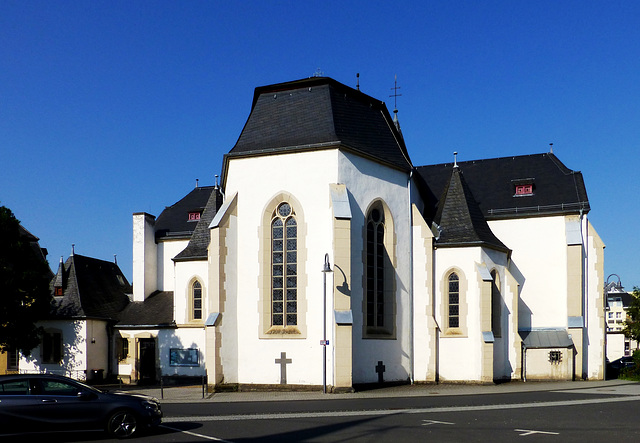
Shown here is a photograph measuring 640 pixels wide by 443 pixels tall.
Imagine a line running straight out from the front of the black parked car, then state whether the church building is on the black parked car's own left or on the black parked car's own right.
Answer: on the black parked car's own left

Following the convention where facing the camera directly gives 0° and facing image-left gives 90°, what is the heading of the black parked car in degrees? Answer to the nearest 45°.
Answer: approximately 270°

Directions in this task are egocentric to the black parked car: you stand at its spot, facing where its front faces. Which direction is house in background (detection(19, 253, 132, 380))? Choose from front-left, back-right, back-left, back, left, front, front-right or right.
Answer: left

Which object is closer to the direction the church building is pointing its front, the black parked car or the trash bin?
the black parked car

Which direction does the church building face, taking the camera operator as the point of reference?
facing away from the viewer

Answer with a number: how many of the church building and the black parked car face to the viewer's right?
1

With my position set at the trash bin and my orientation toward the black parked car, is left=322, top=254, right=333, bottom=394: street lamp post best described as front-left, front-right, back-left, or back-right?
front-left
